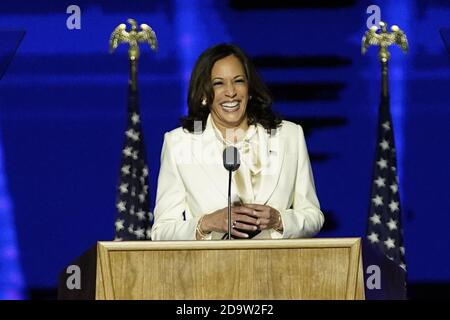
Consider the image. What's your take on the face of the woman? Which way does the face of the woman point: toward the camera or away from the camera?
toward the camera

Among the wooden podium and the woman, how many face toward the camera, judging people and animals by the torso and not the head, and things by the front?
2

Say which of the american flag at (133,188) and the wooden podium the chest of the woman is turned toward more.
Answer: the wooden podium

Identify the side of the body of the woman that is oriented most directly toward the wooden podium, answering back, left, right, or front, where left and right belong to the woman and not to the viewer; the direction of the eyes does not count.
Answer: front

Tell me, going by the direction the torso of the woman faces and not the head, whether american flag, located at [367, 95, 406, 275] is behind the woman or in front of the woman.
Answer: behind

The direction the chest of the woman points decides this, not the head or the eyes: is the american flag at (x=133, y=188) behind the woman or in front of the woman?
behind

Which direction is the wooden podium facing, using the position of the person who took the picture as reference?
facing the viewer

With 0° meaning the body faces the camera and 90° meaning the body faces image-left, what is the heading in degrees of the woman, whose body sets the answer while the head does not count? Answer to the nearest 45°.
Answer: approximately 0°

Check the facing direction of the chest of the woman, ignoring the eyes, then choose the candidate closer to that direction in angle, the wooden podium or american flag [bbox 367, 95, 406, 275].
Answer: the wooden podium

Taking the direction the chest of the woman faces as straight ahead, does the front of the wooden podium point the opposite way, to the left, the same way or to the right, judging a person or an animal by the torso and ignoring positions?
the same way

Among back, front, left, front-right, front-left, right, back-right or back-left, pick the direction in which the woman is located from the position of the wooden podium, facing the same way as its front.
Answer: back

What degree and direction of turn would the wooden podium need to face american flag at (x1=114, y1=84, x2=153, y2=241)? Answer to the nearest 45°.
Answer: approximately 180°
